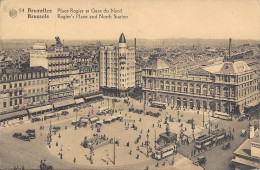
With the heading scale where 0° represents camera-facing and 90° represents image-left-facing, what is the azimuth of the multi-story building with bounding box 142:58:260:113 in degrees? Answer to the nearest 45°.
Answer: approximately 45°
